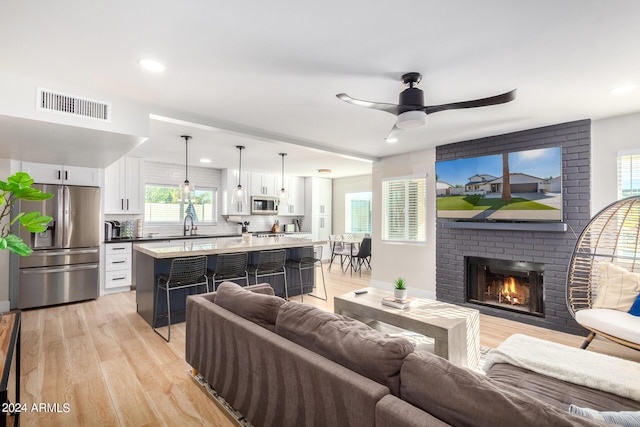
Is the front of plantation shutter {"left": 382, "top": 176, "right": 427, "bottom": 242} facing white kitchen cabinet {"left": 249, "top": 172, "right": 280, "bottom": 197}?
no

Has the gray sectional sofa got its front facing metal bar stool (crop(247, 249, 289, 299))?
no

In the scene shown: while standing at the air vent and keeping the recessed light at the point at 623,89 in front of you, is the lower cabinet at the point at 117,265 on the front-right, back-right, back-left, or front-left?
back-left

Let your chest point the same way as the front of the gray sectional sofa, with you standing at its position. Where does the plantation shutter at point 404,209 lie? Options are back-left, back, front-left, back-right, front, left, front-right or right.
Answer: front-left

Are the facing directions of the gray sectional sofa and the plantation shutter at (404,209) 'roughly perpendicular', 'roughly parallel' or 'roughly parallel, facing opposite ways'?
roughly parallel, facing opposite ways

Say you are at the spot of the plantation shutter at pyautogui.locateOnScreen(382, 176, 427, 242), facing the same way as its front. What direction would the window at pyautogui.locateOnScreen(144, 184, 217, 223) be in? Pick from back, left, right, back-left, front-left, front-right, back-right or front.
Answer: front-right

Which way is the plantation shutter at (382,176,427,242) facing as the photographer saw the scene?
facing the viewer and to the left of the viewer

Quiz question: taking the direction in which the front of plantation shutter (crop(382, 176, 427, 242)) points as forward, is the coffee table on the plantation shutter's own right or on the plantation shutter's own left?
on the plantation shutter's own left

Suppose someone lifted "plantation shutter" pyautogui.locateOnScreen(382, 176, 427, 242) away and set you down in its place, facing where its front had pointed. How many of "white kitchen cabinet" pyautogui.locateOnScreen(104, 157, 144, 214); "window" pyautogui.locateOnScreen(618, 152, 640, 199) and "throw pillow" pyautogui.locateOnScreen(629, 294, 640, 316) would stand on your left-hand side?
2

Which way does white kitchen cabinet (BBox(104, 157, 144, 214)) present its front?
toward the camera

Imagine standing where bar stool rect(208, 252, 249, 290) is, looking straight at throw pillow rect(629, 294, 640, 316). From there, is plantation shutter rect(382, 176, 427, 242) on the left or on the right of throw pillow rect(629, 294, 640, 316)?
left

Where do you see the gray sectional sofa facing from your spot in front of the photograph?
facing away from the viewer and to the right of the viewer

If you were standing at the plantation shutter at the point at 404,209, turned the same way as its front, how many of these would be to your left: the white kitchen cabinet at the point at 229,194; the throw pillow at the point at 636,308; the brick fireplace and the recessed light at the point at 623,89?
3

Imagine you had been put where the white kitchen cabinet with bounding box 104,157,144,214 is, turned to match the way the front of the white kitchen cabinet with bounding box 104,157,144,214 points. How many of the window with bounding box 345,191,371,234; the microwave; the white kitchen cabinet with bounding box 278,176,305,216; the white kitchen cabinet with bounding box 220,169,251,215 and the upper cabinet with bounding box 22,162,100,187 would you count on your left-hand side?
4

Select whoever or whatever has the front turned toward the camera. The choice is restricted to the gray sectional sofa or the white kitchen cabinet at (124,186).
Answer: the white kitchen cabinet

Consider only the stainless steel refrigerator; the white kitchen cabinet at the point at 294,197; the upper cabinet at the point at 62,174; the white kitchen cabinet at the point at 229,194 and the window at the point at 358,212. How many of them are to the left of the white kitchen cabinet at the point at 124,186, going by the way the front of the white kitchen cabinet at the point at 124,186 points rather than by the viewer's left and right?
3

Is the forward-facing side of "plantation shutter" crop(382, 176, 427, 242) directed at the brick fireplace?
no
